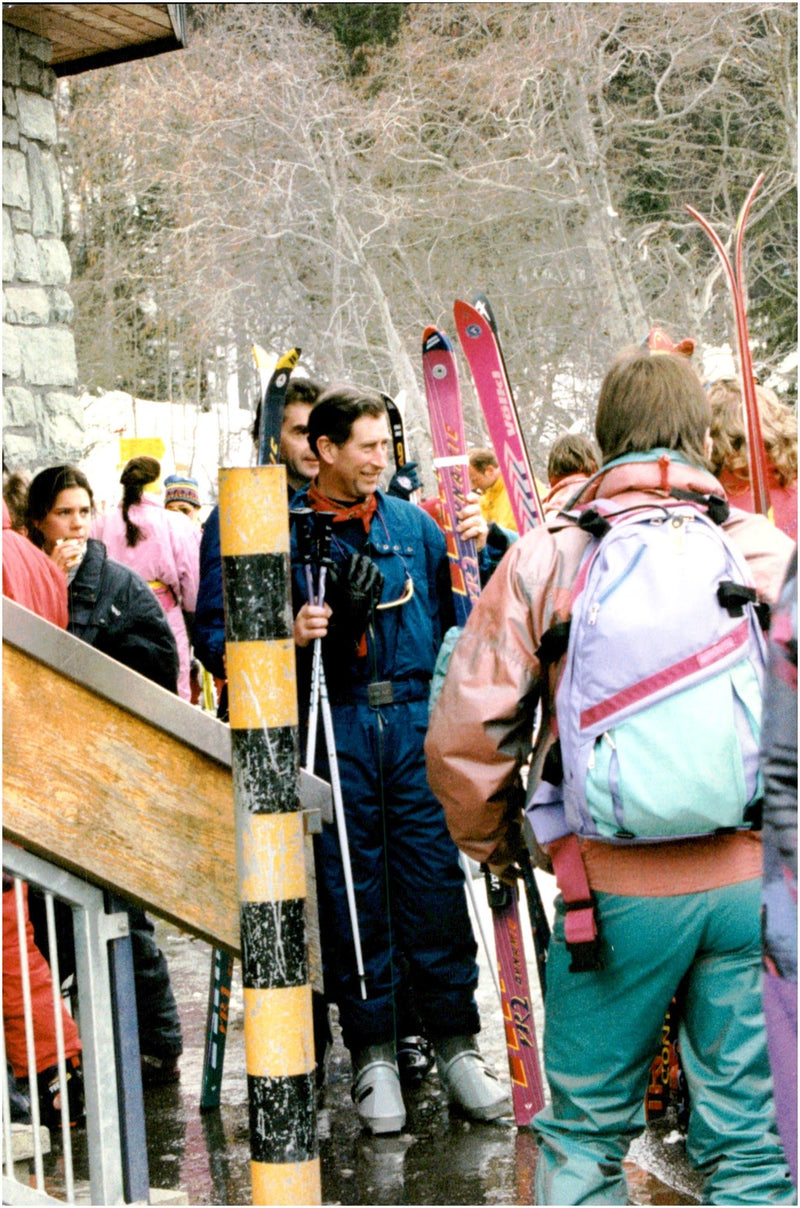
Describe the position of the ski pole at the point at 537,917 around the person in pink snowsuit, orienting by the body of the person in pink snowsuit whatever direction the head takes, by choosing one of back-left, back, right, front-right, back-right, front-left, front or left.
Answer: back

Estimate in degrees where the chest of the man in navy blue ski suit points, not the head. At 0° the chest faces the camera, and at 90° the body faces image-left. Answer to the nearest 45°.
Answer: approximately 0°

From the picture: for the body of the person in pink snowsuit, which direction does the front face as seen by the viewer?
away from the camera

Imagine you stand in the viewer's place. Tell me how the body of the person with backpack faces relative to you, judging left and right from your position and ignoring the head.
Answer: facing away from the viewer

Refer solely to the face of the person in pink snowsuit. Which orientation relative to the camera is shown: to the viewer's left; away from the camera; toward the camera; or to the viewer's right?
away from the camera

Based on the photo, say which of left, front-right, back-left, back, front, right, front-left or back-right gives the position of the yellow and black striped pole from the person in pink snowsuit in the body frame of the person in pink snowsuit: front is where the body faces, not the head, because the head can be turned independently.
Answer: back

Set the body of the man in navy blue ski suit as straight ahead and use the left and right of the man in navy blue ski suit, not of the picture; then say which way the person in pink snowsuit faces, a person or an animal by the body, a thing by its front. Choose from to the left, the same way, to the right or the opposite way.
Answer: the opposite way

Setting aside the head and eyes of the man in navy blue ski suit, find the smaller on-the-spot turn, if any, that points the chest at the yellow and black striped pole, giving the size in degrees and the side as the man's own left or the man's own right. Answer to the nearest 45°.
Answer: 0° — they already face it

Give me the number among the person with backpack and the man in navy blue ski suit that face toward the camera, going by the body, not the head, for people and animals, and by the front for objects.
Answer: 1
